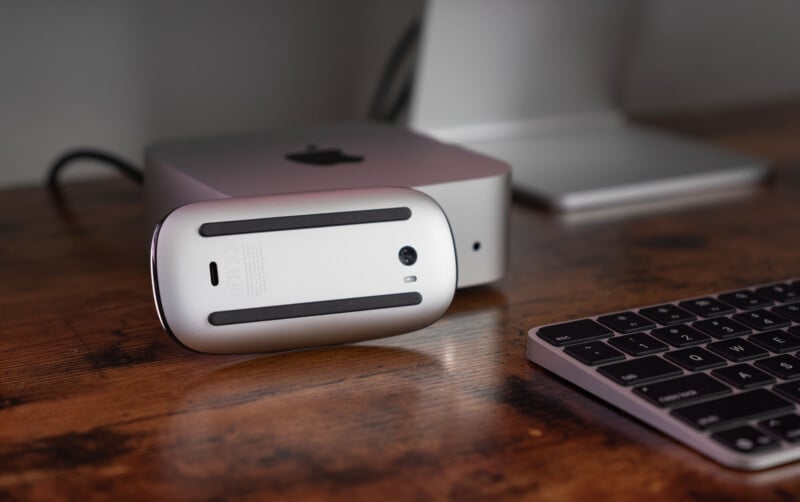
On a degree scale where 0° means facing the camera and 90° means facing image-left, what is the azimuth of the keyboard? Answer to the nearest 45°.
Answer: approximately 315°

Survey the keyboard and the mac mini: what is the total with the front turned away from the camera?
0
